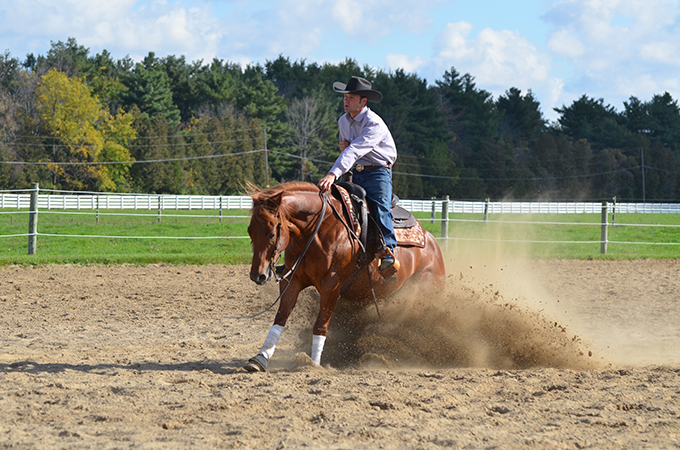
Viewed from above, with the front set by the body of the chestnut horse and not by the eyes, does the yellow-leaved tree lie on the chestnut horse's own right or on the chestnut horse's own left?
on the chestnut horse's own right

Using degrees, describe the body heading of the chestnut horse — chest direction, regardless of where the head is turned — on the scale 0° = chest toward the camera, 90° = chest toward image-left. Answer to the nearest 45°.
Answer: approximately 45°

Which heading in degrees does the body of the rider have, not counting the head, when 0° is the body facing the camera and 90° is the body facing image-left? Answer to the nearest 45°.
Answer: approximately 45°
